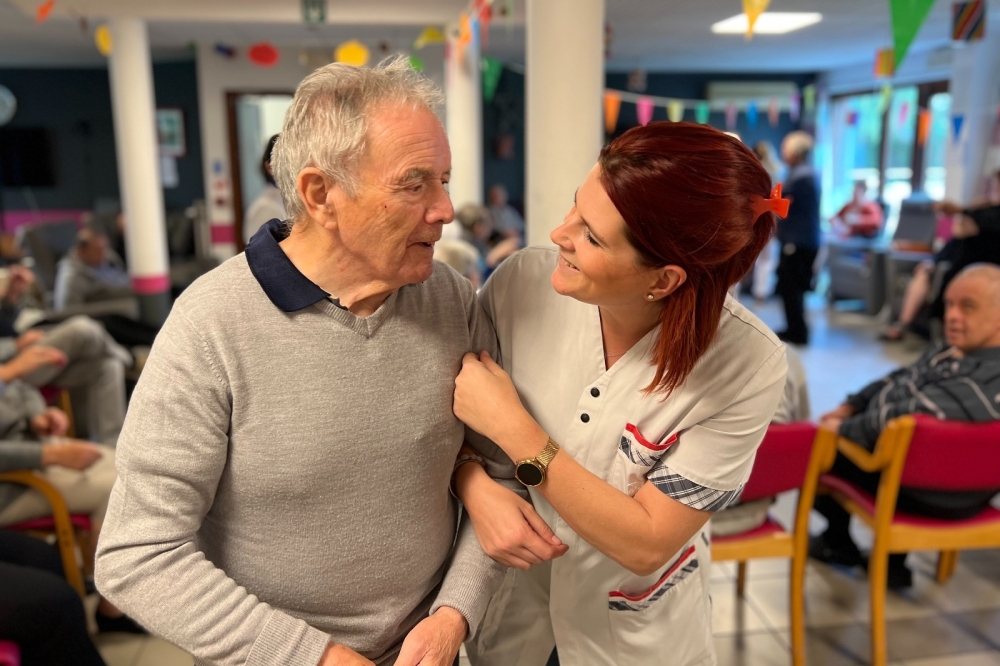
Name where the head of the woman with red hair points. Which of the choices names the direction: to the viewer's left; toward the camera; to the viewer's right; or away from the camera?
to the viewer's left

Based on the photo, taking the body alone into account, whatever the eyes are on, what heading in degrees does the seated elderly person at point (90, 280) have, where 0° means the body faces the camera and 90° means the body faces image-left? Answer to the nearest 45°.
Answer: approximately 315°

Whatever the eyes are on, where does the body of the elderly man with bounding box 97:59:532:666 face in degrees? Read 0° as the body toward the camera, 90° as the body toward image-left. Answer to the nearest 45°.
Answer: approximately 315°

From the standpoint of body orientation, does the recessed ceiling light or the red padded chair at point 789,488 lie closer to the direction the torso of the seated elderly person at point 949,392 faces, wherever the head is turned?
the red padded chair

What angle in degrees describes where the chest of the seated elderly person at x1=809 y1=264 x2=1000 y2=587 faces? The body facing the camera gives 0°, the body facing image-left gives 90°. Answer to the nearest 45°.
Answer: approximately 45°

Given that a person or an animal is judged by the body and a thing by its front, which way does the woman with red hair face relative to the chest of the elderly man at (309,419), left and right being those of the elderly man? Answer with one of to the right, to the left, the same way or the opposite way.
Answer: to the right

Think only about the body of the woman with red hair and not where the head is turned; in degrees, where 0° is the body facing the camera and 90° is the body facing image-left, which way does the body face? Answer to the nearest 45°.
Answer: approximately 45°

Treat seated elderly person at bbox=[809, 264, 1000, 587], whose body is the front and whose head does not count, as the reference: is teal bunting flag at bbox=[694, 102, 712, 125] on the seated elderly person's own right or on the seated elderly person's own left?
on the seated elderly person's own right

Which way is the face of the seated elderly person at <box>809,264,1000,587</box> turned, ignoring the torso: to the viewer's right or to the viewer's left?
to the viewer's left

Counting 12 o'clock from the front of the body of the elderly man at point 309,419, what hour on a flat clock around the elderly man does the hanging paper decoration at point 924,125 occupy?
The hanging paper decoration is roughly at 9 o'clock from the elderly man.
